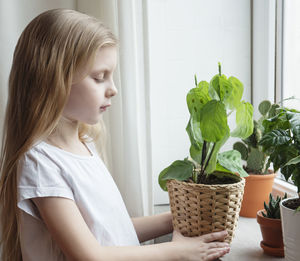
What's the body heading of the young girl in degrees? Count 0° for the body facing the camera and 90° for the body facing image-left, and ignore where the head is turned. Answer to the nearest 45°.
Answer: approximately 270°

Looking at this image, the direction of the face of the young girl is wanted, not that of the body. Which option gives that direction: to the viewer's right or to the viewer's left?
to the viewer's right
